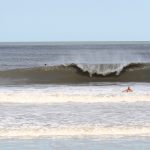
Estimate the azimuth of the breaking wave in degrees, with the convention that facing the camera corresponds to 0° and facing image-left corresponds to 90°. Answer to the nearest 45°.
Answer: approximately 0°

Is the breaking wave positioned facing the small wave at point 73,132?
yes

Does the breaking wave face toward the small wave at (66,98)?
yes
